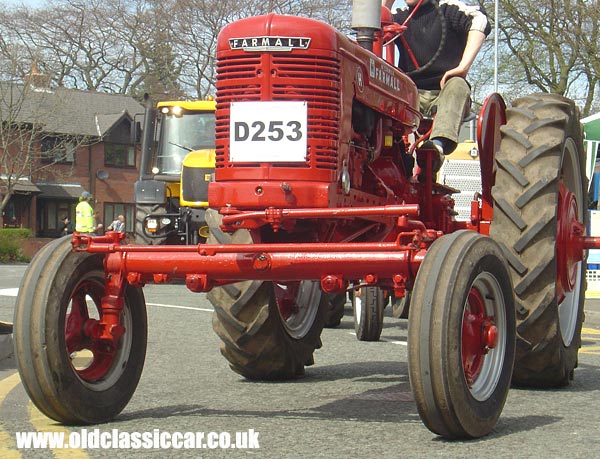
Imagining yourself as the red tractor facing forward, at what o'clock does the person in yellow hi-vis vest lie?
The person in yellow hi-vis vest is roughly at 4 o'clock from the red tractor.

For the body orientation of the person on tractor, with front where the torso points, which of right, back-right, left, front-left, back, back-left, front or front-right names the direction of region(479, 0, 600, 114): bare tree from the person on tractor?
back-right

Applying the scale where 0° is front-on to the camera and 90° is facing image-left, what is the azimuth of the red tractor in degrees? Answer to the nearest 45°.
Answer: approximately 45°

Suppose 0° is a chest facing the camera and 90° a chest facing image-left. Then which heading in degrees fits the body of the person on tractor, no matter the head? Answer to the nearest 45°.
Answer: approximately 45°

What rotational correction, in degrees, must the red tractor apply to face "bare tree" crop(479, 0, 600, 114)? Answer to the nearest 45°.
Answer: approximately 135° to its right

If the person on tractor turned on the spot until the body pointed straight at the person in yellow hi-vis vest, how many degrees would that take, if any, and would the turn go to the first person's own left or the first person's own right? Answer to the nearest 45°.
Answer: approximately 90° to the first person's own right
